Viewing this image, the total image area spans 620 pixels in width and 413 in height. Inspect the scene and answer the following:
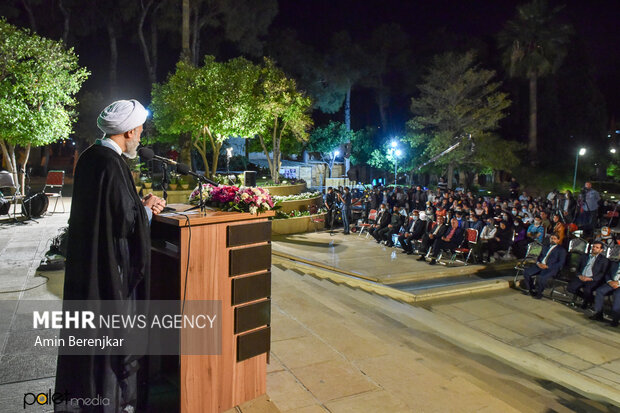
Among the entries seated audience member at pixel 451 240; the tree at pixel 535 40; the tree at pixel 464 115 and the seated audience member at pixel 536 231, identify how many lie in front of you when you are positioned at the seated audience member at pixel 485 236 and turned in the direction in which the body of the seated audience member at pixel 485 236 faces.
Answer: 1

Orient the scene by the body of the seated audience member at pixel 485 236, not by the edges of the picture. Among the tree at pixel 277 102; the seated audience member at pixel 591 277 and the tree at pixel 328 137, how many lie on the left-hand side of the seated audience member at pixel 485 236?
1

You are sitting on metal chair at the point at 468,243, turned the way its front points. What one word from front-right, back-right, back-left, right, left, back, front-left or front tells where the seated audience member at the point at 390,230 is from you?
right

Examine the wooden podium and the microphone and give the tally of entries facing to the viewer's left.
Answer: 1

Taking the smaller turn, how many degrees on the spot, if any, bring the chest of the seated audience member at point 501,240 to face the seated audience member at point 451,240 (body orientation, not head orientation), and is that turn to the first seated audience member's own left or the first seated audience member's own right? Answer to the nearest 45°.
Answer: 0° — they already face them

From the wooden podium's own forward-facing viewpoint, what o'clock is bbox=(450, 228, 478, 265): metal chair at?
The metal chair is roughly at 12 o'clock from the wooden podium.

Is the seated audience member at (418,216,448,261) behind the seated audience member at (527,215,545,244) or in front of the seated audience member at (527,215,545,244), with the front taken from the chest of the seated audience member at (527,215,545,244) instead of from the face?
in front

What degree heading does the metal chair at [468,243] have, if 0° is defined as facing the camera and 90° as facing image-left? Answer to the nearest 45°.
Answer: approximately 45°

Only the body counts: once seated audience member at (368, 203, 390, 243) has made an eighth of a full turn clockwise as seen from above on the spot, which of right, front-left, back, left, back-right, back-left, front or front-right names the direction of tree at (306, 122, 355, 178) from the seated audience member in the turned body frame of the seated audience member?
right

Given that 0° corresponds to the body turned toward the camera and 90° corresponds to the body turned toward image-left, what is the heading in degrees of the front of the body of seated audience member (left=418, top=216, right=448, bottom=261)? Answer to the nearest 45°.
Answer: approximately 45°

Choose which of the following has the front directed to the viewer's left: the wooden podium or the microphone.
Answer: the microphone

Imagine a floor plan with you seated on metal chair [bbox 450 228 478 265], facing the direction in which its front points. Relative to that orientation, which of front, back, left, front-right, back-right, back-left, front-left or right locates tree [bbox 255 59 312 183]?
right

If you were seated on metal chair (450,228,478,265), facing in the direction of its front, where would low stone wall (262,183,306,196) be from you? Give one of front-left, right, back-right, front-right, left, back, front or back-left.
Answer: right

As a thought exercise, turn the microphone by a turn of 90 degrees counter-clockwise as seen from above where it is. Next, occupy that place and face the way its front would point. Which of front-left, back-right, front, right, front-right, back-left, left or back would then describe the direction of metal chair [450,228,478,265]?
back-left
